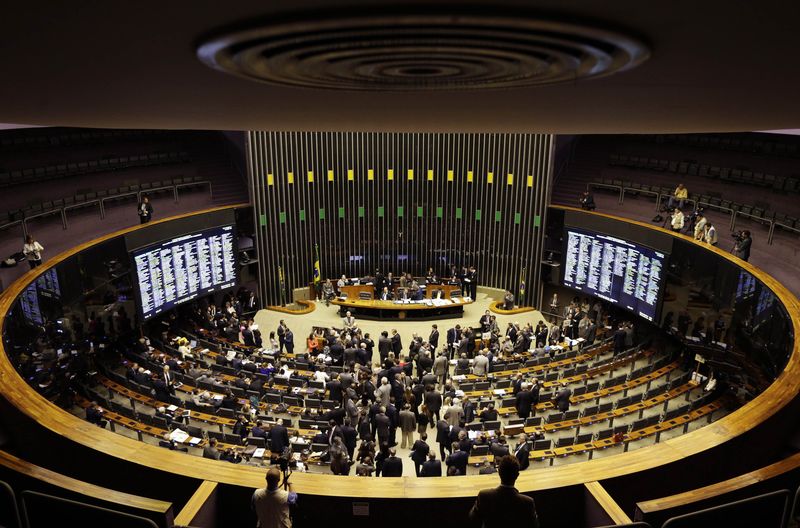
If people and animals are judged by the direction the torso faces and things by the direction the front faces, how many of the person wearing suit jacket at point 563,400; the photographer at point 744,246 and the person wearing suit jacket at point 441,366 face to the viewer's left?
1

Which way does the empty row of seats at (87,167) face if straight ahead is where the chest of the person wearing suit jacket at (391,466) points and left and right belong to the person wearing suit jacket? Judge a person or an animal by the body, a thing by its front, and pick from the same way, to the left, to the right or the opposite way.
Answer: to the right

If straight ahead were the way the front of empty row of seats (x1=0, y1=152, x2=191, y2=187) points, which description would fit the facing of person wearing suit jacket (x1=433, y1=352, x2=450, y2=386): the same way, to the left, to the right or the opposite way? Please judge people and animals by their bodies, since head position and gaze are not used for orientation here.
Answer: to the left

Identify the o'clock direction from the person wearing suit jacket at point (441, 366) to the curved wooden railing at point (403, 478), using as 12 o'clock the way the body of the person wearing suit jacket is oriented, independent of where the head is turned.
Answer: The curved wooden railing is roughly at 6 o'clock from the person wearing suit jacket.

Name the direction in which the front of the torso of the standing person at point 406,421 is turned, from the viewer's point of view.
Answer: away from the camera

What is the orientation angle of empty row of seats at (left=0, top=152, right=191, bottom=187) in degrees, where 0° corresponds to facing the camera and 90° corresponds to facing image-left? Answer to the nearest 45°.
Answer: approximately 315°

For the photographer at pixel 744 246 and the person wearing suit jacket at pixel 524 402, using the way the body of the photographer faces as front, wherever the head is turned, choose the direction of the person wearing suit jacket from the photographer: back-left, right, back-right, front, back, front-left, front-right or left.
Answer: front-left

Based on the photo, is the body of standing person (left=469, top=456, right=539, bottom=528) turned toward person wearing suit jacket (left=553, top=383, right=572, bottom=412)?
yes

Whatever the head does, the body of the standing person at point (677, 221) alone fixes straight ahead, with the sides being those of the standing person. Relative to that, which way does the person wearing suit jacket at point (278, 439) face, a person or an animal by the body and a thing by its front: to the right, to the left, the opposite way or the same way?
to the right

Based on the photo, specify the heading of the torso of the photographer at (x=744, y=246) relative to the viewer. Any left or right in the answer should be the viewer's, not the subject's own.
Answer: facing to the left of the viewer

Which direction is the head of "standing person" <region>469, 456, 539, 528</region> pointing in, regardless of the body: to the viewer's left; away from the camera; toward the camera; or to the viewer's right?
away from the camera

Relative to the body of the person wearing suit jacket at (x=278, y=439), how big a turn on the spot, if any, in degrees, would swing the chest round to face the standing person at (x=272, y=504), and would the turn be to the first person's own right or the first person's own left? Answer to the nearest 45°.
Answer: approximately 180°

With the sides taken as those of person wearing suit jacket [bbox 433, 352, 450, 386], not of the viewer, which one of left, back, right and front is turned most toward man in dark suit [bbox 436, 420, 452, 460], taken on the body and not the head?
back

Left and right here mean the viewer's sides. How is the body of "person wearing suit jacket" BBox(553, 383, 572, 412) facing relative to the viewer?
facing away from the viewer

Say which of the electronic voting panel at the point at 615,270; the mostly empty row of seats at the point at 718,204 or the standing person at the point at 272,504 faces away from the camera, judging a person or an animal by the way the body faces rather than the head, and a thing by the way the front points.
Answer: the standing person
